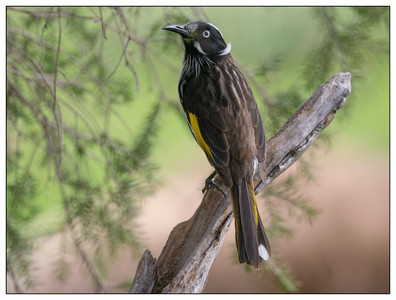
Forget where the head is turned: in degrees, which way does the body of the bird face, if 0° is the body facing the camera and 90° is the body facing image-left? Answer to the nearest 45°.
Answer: approximately 135°
